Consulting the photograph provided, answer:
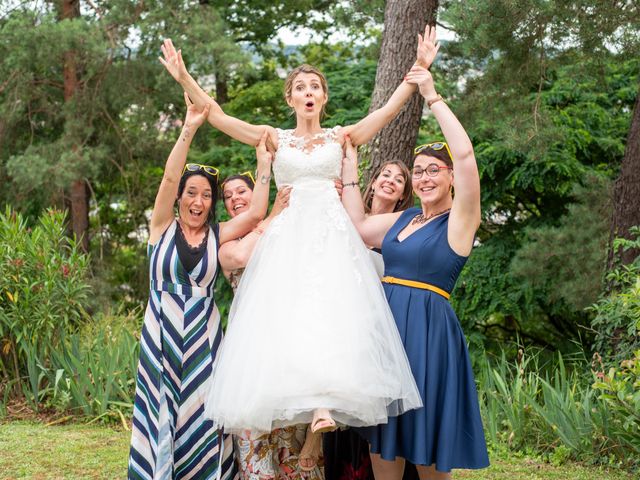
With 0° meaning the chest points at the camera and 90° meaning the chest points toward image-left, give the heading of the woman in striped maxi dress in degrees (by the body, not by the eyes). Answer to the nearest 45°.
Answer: approximately 0°

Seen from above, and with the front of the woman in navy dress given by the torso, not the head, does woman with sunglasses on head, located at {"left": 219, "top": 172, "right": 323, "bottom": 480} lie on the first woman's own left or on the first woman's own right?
on the first woman's own right

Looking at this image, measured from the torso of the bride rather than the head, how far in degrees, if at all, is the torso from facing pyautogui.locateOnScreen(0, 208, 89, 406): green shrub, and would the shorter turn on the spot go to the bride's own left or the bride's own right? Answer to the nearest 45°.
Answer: approximately 135° to the bride's own right

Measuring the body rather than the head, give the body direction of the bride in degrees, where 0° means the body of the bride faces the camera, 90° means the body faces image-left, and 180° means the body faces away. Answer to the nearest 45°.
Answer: approximately 0°

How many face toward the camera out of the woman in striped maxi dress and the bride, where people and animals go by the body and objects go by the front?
2

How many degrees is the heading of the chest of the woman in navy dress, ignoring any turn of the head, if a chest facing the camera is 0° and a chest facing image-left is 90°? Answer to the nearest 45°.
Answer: approximately 45°

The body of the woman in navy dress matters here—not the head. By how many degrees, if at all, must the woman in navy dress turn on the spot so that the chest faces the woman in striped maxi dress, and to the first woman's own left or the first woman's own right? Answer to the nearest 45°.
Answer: approximately 45° to the first woman's own right

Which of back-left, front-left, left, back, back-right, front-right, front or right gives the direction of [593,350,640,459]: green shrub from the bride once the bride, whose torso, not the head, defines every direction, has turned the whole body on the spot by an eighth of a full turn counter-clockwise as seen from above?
left

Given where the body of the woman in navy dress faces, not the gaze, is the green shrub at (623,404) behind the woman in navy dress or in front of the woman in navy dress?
behind
